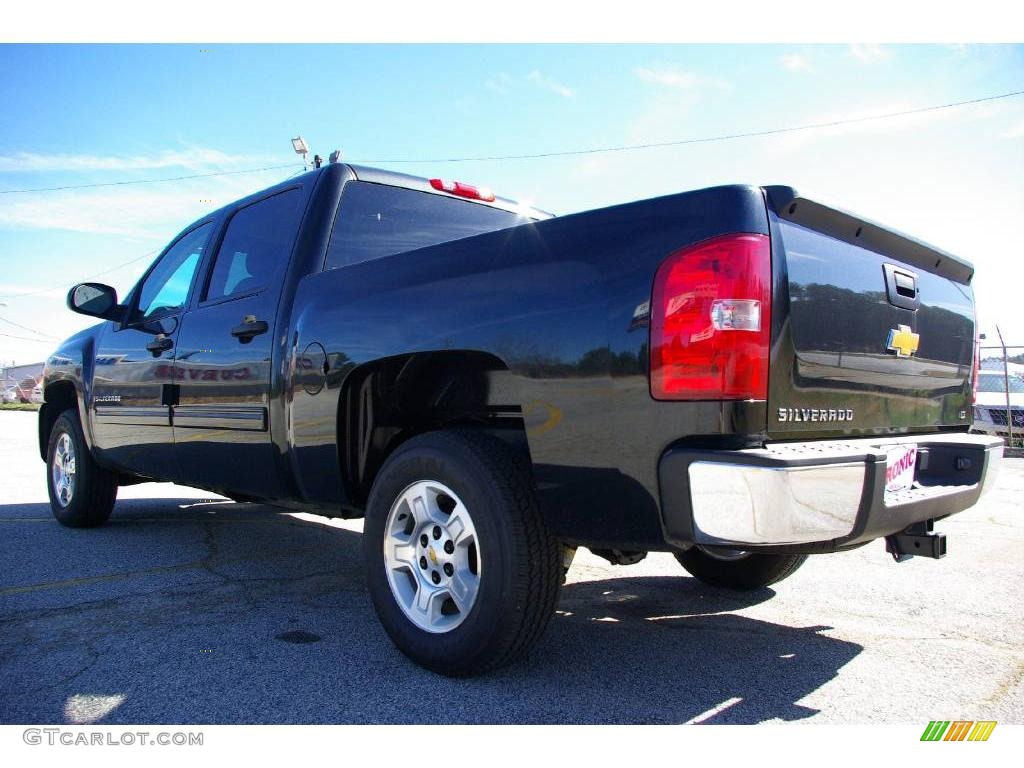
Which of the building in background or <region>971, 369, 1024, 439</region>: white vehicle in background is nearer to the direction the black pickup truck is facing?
the building in background

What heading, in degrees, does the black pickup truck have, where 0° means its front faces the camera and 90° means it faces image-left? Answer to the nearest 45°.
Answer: approximately 135°

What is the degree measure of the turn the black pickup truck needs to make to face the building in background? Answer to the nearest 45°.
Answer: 0° — it already faces it

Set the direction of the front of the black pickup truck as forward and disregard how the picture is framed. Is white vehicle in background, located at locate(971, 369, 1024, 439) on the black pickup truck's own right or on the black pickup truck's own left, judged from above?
on the black pickup truck's own right
